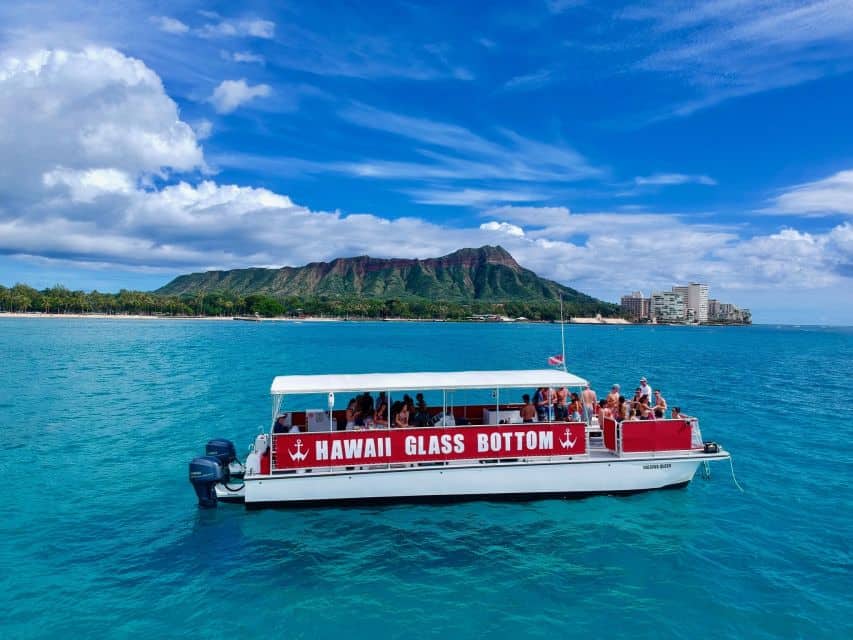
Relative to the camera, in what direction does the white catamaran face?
facing to the right of the viewer

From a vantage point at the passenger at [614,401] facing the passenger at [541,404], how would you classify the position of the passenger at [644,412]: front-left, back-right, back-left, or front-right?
back-left
